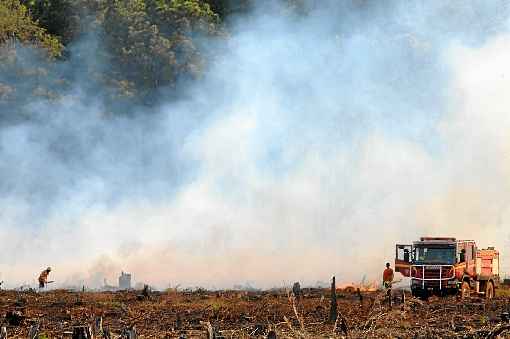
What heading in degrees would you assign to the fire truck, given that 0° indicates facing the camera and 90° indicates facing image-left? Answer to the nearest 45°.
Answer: approximately 45°
